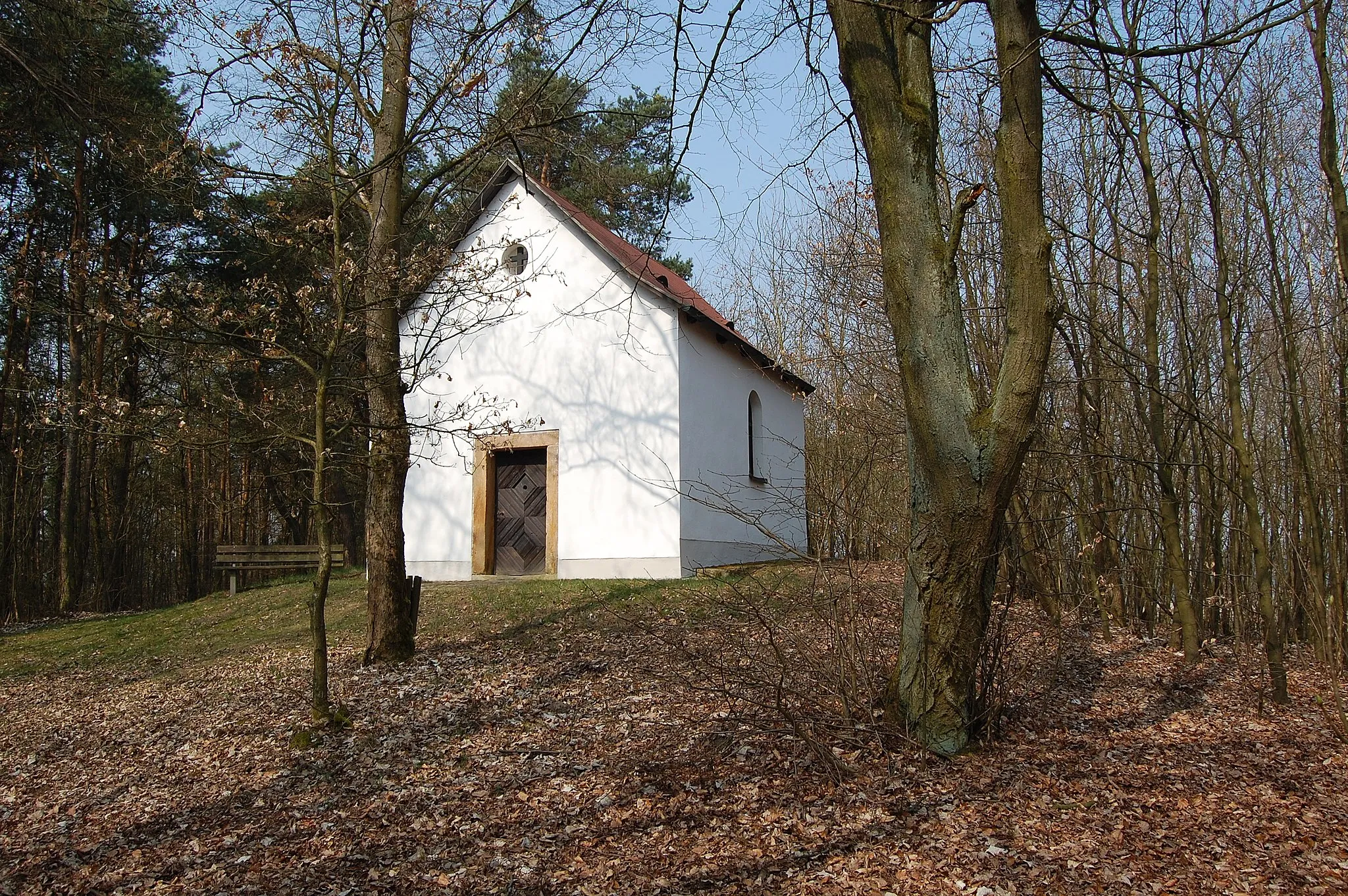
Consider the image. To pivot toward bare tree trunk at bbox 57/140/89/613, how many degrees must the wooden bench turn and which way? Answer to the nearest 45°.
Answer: approximately 135° to its right

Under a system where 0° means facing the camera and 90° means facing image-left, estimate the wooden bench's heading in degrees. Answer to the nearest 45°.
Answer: approximately 0°

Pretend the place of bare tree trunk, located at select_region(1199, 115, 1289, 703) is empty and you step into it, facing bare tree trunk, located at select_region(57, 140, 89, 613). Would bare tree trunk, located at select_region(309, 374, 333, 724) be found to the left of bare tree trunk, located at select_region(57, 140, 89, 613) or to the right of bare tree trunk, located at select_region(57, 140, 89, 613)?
left
